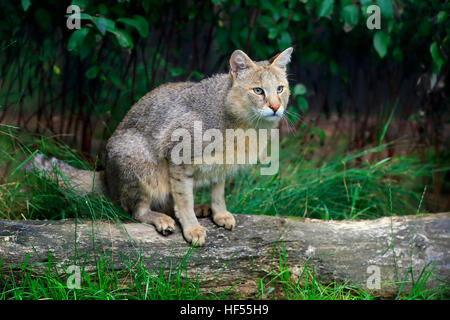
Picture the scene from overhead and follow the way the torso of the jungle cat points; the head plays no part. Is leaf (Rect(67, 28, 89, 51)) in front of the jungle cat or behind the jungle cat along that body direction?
behind

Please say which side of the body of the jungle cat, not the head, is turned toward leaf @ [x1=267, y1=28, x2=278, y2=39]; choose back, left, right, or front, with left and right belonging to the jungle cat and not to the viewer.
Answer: left

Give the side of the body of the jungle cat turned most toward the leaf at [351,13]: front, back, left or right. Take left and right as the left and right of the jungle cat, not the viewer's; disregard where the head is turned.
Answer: left

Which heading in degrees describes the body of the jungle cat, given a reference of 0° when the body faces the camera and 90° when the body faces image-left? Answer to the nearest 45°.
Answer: approximately 315°

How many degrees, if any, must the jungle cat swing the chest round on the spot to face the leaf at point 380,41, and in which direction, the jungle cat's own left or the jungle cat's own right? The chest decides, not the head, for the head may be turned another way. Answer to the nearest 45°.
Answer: approximately 90° to the jungle cat's own left
